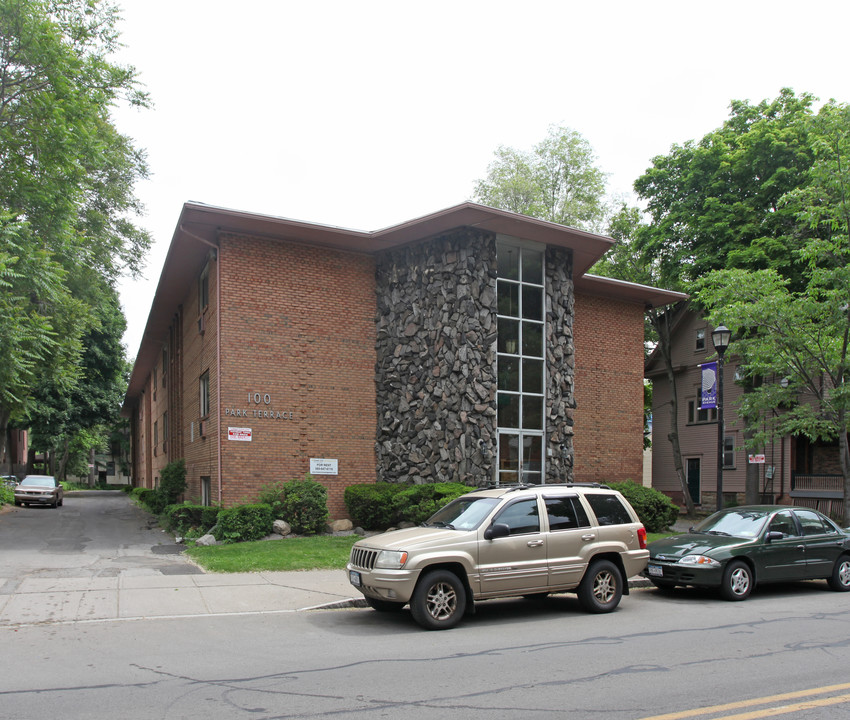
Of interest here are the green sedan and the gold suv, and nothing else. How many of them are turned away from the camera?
0

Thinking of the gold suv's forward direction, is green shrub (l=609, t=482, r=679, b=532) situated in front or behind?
behind

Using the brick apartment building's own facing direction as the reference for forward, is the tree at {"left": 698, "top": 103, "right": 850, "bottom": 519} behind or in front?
in front

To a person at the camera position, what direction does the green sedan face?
facing the viewer and to the left of the viewer

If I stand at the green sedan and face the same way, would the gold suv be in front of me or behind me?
in front

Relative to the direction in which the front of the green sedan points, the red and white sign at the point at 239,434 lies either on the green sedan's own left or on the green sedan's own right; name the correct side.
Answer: on the green sedan's own right

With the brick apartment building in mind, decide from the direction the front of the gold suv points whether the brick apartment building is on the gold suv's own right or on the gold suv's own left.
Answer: on the gold suv's own right

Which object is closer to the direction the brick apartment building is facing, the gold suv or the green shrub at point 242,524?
the gold suv

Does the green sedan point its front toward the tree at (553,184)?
no

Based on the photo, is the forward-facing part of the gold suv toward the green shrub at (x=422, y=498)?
no

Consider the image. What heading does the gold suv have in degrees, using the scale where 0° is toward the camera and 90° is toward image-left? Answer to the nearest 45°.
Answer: approximately 45°

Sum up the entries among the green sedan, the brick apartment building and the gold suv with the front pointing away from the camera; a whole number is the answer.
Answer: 0

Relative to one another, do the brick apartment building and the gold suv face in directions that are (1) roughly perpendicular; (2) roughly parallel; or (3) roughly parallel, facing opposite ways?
roughly perpendicular
